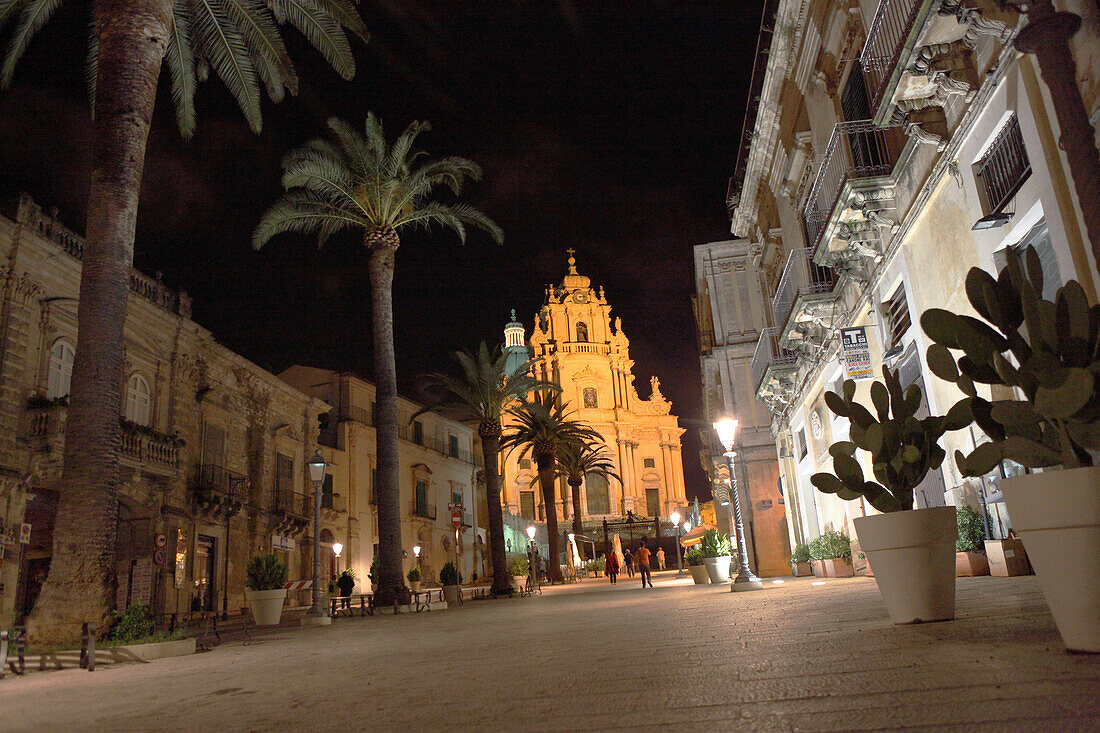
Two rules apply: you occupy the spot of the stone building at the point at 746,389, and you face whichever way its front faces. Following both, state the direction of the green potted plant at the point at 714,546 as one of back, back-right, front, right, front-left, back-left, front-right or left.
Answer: front-left

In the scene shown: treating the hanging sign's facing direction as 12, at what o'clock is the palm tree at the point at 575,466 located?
The palm tree is roughly at 5 o'clock from the hanging sign.

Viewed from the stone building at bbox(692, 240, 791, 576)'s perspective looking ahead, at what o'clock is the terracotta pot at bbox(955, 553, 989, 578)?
The terracotta pot is roughly at 10 o'clock from the stone building.

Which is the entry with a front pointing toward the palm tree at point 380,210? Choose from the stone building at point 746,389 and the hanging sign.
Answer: the stone building

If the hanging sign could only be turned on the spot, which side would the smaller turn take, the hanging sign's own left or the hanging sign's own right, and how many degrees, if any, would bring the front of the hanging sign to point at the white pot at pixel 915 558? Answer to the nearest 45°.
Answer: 0° — it already faces it

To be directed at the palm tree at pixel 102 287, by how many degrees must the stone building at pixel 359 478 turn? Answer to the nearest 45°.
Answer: approximately 45° to its right

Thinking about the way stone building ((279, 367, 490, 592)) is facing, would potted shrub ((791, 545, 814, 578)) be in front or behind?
in front

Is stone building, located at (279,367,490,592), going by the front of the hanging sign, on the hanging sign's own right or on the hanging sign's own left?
on the hanging sign's own right

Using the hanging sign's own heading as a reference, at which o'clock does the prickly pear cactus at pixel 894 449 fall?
The prickly pear cactus is roughly at 12 o'clock from the hanging sign.

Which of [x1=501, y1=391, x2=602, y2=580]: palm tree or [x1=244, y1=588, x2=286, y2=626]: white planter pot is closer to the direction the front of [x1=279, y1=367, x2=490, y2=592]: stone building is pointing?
the palm tree

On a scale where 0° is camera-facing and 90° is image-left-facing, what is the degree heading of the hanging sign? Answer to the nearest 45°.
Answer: approximately 0°

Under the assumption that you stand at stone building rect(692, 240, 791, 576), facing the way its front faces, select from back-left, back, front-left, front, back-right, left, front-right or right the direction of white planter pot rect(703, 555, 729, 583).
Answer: front-left
